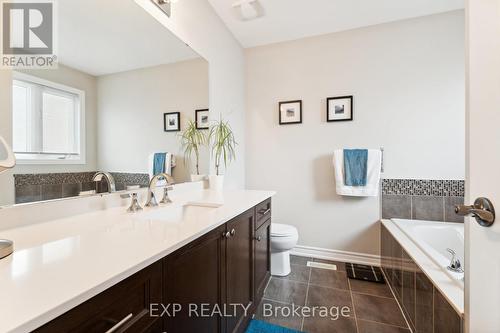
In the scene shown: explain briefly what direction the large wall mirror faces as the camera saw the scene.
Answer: facing the viewer and to the right of the viewer

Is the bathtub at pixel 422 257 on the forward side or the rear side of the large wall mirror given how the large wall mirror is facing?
on the forward side

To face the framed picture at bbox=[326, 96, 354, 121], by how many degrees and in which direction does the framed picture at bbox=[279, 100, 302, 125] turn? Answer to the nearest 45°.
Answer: approximately 90° to its left

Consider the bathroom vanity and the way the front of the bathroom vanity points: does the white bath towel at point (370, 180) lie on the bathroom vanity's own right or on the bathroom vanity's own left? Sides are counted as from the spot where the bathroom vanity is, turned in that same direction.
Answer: on the bathroom vanity's own left

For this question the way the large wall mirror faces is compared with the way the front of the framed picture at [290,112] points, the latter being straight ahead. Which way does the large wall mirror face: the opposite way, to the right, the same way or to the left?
to the left

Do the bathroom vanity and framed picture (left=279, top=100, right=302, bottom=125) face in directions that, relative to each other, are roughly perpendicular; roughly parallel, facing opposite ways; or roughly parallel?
roughly perpendicular

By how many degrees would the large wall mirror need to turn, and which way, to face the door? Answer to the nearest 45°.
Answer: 0° — it already faces it

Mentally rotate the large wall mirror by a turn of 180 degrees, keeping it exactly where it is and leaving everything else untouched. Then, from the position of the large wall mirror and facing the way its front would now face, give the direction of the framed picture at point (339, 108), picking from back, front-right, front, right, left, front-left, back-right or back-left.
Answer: back-right
